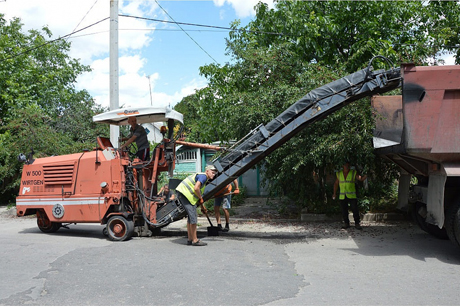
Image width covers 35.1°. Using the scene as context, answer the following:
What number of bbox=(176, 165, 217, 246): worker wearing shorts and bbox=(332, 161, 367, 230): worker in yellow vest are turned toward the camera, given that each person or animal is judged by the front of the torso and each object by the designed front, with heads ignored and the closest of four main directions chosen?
1

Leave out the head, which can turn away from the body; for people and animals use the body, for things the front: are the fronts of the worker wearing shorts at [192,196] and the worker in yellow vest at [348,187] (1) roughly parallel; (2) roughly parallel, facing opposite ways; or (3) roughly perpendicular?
roughly perpendicular

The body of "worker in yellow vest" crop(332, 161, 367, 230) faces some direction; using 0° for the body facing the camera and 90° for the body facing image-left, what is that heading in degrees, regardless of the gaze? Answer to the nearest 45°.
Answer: approximately 0°

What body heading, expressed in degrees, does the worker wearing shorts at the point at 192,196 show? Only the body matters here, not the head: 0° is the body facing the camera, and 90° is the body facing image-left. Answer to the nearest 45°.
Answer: approximately 270°

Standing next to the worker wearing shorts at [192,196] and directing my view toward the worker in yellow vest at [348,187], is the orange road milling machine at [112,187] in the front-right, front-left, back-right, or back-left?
back-left

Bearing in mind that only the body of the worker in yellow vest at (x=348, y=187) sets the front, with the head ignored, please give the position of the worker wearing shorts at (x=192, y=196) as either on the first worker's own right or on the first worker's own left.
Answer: on the first worker's own right
